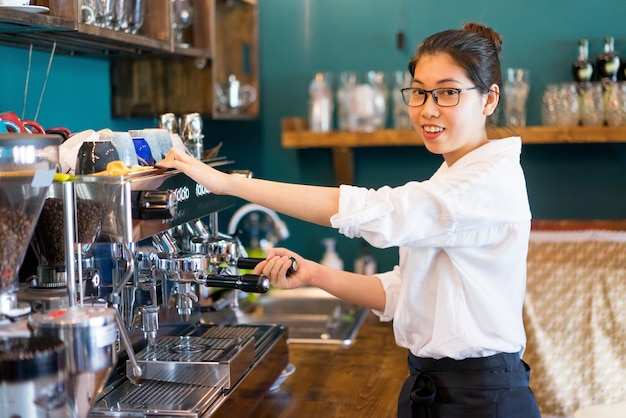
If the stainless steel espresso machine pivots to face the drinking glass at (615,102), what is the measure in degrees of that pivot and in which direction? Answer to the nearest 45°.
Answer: approximately 90° to its left

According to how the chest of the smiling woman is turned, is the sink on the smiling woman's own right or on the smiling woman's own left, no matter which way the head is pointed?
on the smiling woman's own right

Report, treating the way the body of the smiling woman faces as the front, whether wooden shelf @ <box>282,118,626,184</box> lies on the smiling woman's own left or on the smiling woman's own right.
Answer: on the smiling woman's own right

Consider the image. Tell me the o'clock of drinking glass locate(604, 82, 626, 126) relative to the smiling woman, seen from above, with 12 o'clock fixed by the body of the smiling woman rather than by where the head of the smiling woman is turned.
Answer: The drinking glass is roughly at 4 o'clock from the smiling woman.

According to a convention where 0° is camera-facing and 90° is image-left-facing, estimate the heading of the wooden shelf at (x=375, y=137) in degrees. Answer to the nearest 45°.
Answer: approximately 0°

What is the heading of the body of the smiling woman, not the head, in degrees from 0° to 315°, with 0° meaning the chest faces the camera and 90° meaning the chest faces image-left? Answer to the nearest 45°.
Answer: approximately 90°

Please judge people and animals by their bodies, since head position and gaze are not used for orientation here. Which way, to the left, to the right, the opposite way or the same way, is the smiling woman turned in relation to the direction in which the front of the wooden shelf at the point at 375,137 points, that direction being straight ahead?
to the right

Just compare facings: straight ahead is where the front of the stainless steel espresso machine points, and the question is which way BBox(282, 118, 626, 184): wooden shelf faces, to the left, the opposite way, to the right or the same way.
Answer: to the right

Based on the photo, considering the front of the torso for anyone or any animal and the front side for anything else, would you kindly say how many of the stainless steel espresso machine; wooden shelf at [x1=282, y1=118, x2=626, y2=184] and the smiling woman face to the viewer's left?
1

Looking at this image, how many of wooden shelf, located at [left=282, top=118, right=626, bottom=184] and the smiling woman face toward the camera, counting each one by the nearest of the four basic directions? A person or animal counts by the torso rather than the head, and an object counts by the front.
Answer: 1

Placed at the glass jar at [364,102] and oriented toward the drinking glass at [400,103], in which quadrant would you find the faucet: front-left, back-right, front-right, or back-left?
back-right

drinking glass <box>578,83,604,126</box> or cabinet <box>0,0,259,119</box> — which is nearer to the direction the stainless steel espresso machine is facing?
the drinking glass
